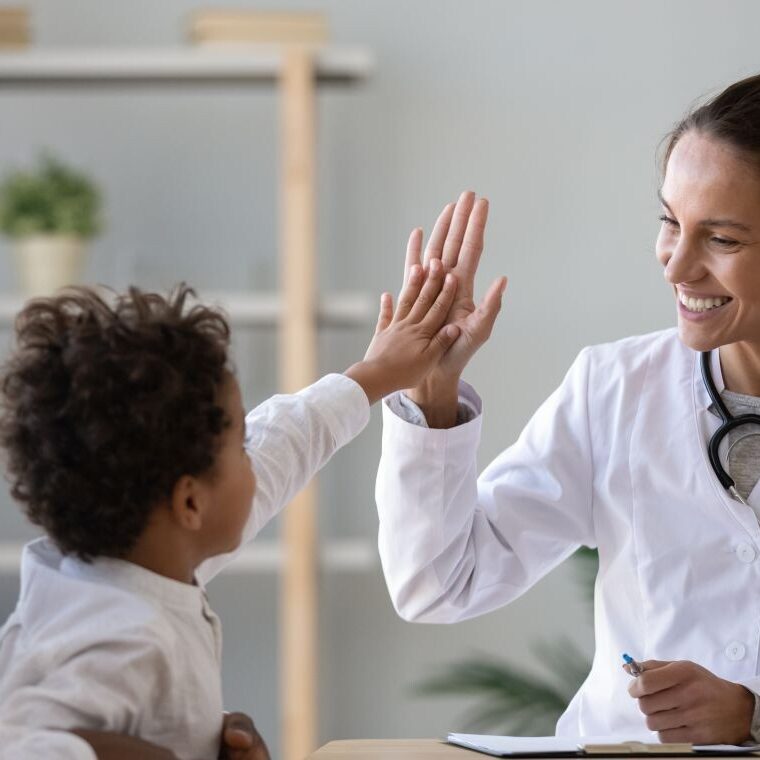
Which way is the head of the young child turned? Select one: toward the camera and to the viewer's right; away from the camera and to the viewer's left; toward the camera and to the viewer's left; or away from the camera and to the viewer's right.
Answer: away from the camera and to the viewer's right

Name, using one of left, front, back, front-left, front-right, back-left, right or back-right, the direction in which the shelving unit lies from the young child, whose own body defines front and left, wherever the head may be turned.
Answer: front-left

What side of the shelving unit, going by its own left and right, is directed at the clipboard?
front

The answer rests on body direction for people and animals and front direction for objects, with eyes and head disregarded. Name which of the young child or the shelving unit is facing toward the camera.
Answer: the shelving unit

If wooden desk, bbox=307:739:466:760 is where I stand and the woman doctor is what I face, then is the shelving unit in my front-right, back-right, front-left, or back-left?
front-left

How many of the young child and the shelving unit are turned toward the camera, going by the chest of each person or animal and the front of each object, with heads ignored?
1

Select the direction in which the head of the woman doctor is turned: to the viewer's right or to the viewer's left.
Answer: to the viewer's left

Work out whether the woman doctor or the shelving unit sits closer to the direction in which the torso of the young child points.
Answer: the woman doctor

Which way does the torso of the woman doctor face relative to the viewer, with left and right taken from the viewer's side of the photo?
facing the viewer and to the left of the viewer

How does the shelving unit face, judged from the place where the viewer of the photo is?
facing the viewer

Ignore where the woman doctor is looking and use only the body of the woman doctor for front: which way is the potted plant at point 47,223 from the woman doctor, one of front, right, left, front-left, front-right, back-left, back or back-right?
right

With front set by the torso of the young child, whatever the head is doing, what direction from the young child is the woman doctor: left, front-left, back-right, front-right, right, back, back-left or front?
front

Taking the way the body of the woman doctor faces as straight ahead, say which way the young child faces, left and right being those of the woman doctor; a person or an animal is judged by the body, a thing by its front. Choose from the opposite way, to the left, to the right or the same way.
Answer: the opposite way

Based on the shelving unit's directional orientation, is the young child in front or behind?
in front

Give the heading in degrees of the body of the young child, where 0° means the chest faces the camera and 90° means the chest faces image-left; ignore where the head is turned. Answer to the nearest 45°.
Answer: approximately 225°

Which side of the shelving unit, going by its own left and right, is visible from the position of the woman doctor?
front

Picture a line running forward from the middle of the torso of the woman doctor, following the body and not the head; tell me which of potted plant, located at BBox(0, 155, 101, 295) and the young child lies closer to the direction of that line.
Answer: the young child
